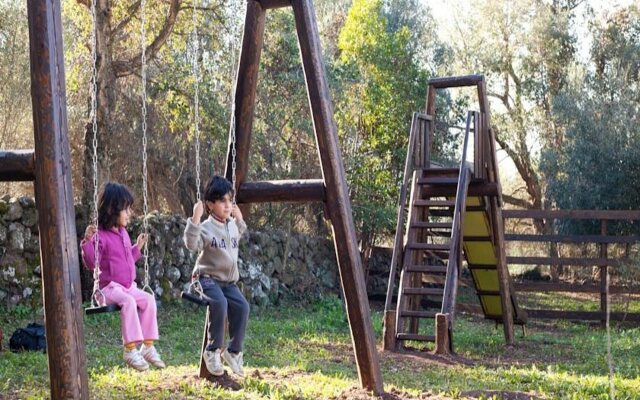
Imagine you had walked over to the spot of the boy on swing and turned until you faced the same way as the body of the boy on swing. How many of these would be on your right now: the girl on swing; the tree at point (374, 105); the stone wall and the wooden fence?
1

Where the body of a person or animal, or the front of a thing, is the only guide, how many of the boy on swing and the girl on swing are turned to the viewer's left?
0

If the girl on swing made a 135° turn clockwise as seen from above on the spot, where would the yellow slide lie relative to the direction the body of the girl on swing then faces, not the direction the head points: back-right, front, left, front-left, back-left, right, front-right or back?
back-right

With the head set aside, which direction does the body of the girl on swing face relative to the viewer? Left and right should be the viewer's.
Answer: facing the viewer and to the right of the viewer

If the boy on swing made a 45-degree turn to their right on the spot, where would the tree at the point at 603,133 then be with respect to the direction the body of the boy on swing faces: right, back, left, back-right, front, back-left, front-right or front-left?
back-left

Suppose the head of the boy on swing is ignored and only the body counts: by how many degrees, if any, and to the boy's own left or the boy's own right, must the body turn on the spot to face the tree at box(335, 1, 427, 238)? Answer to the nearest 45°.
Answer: approximately 135° to the boy's own left

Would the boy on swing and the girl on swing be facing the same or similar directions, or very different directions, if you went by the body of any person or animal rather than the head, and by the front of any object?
same or similar directions

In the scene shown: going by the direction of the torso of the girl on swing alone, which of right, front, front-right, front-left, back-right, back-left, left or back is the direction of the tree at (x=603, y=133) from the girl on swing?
left

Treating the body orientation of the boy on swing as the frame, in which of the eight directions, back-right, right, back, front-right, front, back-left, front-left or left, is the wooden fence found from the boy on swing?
left

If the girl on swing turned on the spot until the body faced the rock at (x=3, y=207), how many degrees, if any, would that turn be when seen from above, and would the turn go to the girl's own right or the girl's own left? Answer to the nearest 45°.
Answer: approximately 135° to the girl's own left

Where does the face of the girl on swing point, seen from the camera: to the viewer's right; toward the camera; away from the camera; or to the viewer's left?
to the viewer's right

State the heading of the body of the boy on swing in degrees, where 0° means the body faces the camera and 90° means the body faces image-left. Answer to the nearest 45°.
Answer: approximately 315°

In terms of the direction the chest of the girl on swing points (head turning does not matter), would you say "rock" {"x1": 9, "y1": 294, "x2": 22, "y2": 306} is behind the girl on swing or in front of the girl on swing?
behind
